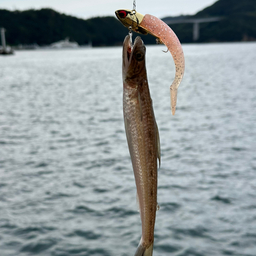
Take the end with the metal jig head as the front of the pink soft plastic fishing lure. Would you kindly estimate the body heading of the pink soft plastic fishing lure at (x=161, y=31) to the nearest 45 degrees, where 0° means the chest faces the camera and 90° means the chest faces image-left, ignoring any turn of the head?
approximately 90°
